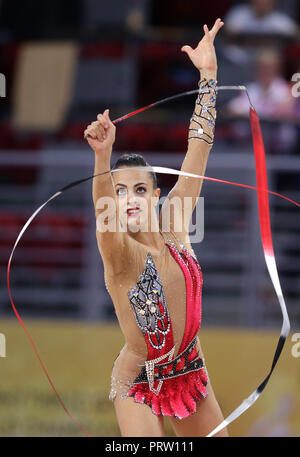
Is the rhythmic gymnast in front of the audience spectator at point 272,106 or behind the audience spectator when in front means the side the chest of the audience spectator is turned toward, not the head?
in front

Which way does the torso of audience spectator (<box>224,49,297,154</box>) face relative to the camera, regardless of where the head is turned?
toward the camera

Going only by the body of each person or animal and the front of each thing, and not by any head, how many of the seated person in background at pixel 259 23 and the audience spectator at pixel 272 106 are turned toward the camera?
2

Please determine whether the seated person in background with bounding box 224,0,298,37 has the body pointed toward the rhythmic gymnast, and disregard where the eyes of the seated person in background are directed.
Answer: yes

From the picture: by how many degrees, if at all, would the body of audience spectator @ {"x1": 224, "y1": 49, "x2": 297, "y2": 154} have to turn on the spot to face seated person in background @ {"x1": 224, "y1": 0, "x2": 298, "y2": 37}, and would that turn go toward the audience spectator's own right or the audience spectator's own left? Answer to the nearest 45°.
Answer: approximately 180°

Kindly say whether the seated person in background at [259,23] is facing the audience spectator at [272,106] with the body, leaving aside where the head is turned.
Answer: yes
